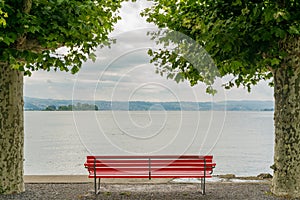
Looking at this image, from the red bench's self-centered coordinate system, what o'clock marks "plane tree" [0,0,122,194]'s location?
The plane tree is roughly at 9 o'clock from the red bench.

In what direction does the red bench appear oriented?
away from the camera
